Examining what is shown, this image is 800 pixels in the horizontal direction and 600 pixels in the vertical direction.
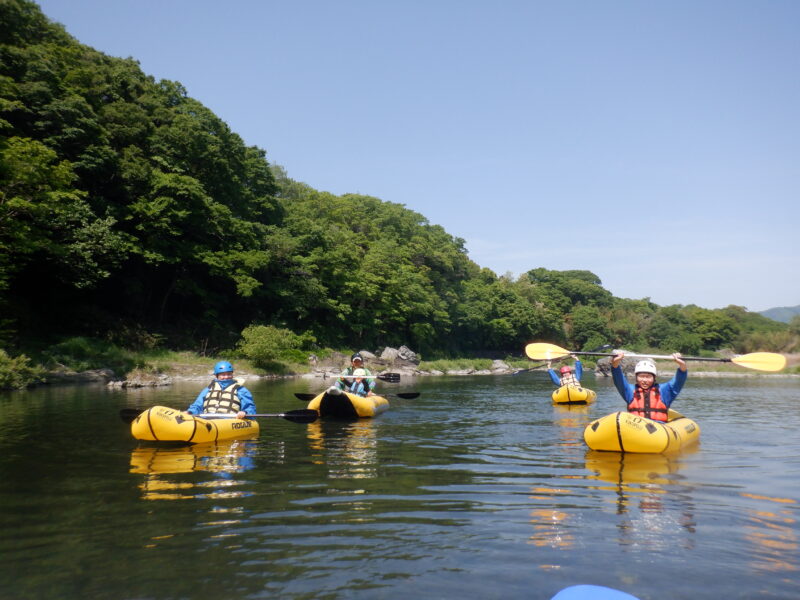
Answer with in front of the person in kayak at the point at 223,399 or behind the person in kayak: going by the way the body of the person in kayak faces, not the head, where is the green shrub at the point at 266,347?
behind

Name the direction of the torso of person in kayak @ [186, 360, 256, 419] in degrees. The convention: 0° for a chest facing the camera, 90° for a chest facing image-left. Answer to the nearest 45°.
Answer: approximately 0°

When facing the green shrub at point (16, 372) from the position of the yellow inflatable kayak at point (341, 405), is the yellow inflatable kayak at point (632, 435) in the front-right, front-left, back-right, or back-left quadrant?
back-left

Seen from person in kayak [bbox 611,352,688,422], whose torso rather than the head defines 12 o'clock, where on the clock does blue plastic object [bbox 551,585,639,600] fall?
The blue plastic object is roughly at 12 o'clock from the person in kayak.

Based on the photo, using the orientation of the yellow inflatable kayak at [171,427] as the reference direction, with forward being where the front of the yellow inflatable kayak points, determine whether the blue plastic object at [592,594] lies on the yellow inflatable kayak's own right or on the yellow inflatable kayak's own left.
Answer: on the yellow inflatable kayak's own left

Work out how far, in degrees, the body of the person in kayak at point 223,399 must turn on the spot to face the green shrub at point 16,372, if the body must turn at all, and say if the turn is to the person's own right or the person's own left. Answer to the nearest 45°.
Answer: approximately 135° to the person's own right

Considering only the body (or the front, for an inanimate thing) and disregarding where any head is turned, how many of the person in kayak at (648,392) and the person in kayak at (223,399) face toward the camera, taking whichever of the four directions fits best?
2
